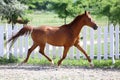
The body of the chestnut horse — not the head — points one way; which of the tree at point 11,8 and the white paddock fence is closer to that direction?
the white paddock fence

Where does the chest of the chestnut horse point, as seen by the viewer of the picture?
to the viewer's right

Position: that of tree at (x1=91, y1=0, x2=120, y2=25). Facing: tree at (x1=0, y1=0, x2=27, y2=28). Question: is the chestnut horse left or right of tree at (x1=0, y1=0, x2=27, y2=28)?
left

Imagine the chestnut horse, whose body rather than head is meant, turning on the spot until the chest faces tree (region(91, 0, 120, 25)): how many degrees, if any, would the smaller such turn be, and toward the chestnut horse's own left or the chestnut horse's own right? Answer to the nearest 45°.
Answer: approximately 45° to the chestnut horse's own left

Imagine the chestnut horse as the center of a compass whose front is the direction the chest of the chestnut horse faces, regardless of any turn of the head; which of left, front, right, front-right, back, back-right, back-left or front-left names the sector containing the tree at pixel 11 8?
back-left
